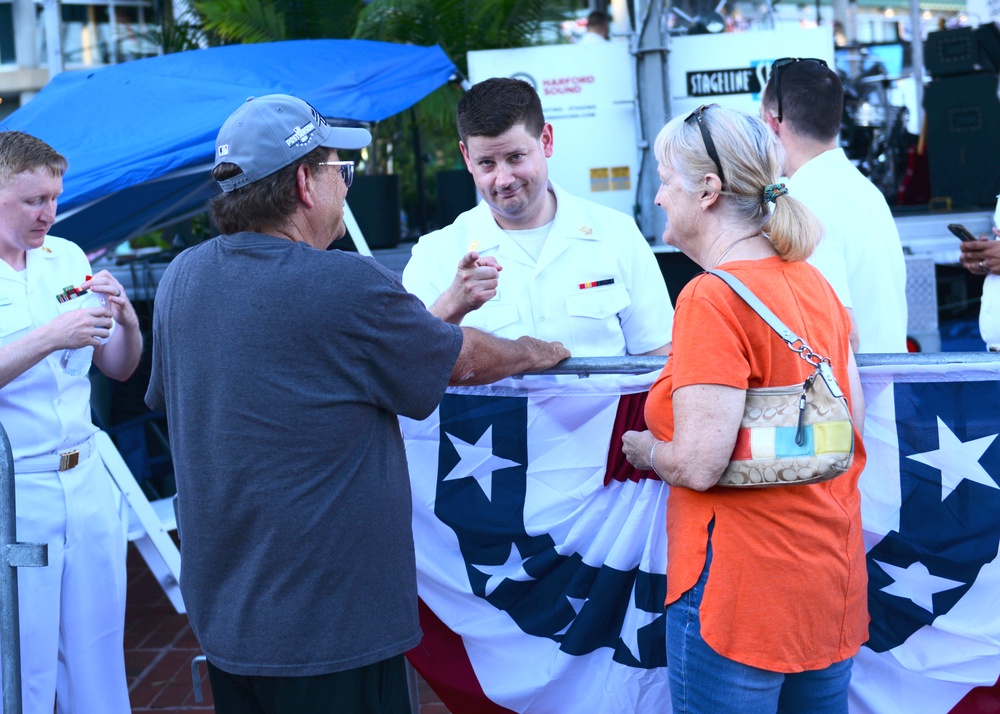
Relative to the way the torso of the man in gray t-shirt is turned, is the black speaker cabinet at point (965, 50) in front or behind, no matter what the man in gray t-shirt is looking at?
in front

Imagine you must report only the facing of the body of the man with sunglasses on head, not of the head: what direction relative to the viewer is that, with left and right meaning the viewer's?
facing away from the viewer and to the left of the viewer

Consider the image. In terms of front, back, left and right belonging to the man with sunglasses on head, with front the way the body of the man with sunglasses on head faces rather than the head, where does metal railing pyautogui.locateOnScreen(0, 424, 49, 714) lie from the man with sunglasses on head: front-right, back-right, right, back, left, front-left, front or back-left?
left

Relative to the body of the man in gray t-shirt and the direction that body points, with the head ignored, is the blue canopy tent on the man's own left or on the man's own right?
on the man's own left

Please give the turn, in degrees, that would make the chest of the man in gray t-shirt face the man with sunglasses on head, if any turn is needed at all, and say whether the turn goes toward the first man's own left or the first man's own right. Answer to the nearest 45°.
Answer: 0° — they already face them

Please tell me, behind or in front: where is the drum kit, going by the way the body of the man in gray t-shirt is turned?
in front

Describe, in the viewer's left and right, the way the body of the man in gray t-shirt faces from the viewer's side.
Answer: facing away from the viewer and to the right of the viewer

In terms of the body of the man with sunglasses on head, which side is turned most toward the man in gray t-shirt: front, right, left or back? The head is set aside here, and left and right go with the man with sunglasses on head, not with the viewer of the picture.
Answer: left

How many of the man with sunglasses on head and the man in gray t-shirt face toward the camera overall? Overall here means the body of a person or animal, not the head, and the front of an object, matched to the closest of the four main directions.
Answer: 0
